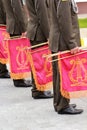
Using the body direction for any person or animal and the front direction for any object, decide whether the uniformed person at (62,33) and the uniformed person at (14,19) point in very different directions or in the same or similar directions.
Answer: same or similar directions

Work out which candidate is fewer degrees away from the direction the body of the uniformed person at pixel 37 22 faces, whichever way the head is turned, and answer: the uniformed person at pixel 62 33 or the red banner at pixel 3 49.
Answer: the uniformed person

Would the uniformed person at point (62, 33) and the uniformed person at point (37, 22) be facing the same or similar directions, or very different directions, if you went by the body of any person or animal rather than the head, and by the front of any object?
same or similar directions

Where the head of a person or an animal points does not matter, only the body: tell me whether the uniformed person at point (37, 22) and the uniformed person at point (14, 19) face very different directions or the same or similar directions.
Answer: same or similar directions
